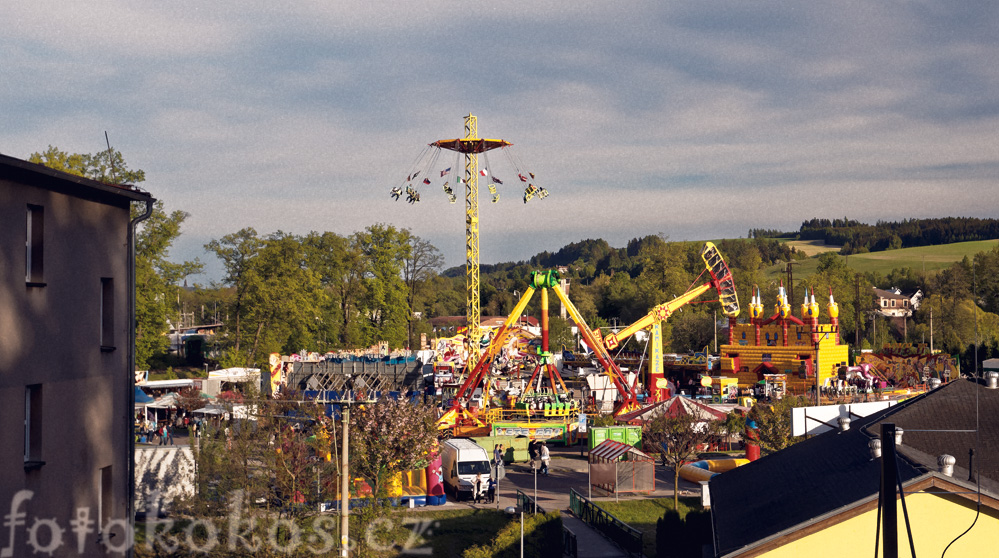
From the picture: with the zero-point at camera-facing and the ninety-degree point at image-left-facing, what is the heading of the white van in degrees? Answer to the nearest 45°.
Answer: approximately 315°

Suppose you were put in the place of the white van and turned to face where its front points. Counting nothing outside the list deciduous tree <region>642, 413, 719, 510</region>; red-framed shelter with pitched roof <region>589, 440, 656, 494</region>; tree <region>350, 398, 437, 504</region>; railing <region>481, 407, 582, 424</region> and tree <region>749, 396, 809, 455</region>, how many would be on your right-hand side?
1

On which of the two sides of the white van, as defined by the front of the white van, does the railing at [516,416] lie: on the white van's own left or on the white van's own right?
on the white van's own left

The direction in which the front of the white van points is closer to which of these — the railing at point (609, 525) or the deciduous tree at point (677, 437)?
the railing

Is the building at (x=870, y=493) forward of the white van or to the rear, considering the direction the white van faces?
forward

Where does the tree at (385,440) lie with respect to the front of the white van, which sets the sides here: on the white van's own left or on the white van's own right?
on the white van's own right

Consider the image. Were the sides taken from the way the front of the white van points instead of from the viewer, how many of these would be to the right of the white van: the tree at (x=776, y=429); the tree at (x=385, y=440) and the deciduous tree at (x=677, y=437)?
1

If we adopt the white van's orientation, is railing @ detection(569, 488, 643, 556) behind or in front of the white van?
in front

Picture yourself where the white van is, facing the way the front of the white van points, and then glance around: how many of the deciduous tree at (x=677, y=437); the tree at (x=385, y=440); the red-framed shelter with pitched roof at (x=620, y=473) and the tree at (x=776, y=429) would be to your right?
1

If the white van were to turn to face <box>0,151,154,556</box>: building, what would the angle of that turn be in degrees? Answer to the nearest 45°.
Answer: approximately 45° to its right
